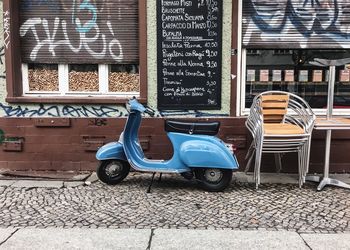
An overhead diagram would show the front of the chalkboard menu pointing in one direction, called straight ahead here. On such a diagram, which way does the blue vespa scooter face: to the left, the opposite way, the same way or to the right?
to the right

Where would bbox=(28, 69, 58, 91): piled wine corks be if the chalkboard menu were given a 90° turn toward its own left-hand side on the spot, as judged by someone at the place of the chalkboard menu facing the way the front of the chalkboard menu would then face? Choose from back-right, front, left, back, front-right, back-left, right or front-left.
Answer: back

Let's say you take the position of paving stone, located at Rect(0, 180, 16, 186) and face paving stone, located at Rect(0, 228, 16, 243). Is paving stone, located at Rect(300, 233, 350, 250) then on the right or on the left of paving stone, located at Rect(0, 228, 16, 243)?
left

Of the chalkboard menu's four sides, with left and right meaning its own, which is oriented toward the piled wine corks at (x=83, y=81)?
right

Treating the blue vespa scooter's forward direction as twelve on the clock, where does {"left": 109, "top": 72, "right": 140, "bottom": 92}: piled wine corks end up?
The piled wine corks is roughly at 2 o'clock from the blue vespa scooter.

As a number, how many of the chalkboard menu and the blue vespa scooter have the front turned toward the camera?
1

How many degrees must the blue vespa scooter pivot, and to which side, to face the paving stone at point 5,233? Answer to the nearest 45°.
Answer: approximately 45° to its left

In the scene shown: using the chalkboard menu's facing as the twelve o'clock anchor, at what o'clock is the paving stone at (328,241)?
The paving stone is roughly at 11 o'clock from the chalkboard menu.

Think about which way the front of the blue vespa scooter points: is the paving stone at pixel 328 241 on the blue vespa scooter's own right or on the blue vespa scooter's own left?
on the blue vespa scooter's own left

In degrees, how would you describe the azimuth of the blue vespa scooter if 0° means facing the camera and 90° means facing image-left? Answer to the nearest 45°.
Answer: approximately 90°
